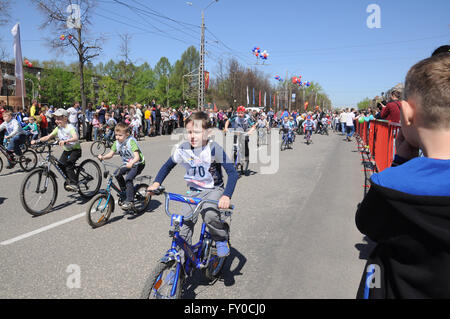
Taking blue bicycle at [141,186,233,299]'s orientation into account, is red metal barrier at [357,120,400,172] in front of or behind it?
behind

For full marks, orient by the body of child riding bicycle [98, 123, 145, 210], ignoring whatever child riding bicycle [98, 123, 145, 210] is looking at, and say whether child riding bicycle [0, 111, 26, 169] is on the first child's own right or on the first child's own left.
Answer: on the first child's own right

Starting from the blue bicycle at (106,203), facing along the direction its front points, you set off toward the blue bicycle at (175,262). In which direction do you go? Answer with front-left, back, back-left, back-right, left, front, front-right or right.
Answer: front-left

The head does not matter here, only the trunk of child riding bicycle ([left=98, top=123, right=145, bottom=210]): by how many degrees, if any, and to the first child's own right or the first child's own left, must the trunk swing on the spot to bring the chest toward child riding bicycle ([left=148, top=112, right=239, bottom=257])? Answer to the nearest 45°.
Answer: approximately 45° to the first child's own left

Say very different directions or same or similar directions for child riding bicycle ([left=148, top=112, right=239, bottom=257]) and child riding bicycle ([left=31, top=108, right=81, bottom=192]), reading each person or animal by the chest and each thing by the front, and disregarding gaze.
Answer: same or similar directions

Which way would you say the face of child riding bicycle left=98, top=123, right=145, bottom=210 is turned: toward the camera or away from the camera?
toward the camera

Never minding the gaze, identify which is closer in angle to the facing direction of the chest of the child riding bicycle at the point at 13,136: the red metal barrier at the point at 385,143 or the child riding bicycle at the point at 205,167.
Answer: the child riding bicycle

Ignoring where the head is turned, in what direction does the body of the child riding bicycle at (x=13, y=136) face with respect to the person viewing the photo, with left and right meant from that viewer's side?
facing the viewer and to the left of the viewer

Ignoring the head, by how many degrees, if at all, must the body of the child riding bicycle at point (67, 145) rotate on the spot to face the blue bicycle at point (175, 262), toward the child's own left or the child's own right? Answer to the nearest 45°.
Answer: approximately 45° to the child's own left

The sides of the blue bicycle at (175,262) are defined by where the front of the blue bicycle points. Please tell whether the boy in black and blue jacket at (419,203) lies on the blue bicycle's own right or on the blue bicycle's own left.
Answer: on the blue bicycle's own left

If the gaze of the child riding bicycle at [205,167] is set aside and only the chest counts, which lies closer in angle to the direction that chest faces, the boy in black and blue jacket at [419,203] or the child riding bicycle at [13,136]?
the boy in black and blue jacket

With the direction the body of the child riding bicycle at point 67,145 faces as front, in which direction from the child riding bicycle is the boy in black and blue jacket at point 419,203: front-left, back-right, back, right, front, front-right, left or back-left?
front-left
